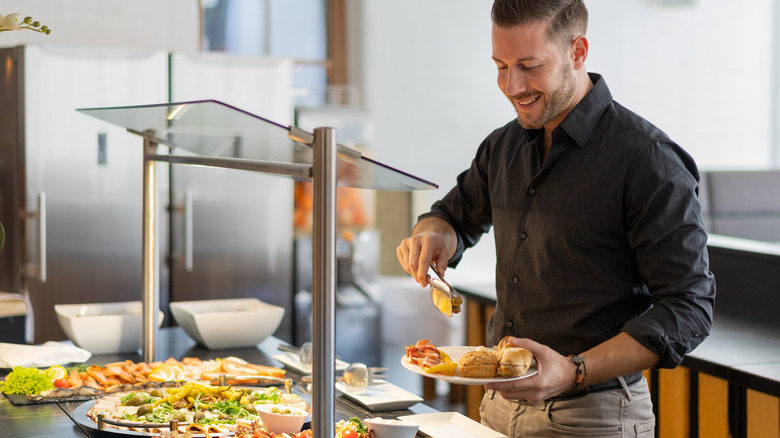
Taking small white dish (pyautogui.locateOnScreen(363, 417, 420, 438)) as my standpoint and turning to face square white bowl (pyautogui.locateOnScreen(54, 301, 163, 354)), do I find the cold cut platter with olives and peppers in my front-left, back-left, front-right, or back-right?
front-left

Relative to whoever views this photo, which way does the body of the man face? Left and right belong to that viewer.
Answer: facing the viewer and to the left of the viewer

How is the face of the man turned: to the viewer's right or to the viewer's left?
to the viewer's left

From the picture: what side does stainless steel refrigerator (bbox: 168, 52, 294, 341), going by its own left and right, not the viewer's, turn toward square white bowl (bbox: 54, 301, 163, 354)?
front

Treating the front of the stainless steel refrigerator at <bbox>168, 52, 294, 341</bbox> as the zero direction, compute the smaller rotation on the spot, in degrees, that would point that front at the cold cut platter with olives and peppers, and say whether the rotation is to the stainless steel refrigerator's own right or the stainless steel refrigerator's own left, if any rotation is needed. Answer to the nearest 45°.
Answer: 0° — it already faces it

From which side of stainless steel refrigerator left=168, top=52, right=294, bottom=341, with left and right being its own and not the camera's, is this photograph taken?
front

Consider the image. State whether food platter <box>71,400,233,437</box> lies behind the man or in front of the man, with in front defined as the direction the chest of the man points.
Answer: in front

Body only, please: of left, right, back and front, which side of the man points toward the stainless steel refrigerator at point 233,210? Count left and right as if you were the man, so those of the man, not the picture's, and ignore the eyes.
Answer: right

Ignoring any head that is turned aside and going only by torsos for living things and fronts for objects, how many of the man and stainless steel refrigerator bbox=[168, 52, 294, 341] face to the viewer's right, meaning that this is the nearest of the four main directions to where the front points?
0

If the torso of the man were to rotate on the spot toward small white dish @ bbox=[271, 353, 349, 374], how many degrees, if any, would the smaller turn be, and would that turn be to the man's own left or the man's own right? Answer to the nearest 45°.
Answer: approximately 90° to the man's own right

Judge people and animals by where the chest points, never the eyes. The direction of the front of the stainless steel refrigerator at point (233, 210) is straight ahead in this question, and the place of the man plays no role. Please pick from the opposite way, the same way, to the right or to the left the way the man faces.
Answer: to the right

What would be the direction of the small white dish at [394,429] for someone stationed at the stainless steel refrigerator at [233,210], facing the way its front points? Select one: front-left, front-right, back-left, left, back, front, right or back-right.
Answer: front

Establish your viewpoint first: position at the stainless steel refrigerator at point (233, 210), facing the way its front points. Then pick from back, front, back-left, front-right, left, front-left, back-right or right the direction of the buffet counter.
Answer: front

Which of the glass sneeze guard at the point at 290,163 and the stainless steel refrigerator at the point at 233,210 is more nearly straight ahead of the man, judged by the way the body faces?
the glass sneeze guard
